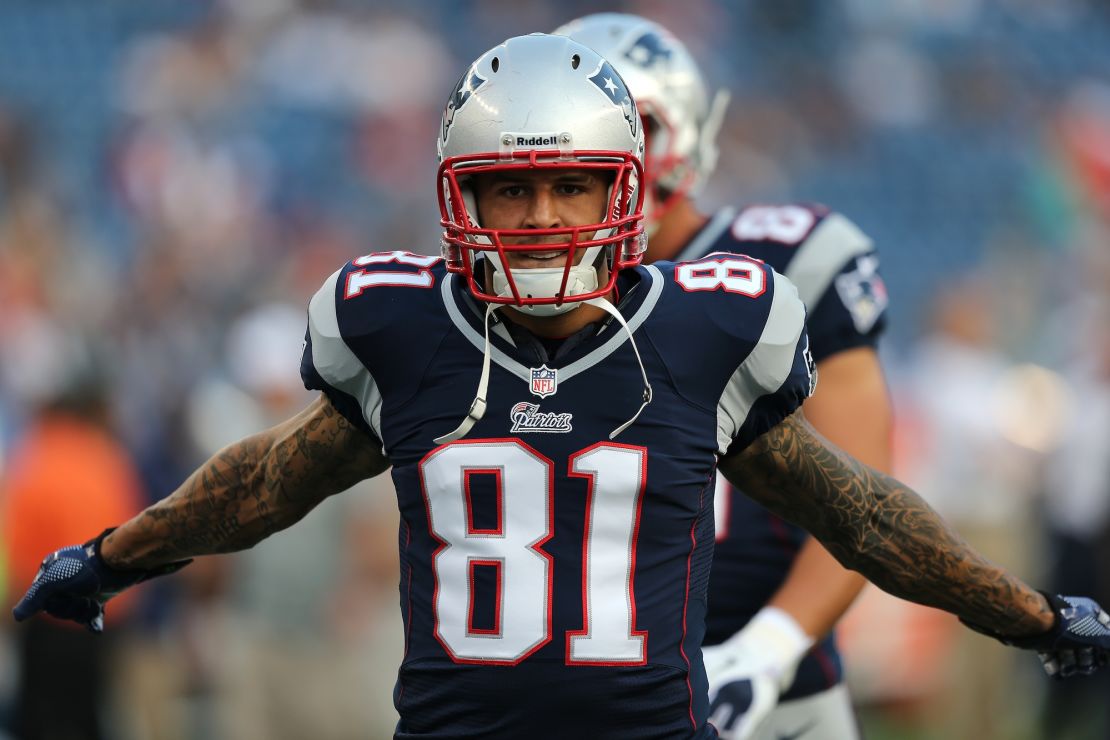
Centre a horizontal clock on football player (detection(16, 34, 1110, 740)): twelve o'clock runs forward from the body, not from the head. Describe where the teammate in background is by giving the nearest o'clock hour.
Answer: The teammate in background is roughly at 7 o'clock from the football player.

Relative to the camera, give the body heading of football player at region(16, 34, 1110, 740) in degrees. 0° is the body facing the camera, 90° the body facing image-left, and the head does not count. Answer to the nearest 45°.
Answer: approximately 0°

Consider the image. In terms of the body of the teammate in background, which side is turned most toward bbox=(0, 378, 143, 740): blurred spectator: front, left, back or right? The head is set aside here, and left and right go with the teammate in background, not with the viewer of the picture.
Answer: right

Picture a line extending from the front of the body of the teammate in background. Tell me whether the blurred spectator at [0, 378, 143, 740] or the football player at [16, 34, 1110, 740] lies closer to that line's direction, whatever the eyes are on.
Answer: the football player

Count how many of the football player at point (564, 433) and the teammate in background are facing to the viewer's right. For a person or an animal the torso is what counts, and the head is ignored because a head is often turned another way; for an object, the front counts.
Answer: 0

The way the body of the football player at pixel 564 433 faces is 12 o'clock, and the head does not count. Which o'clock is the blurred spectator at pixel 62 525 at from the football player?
The blurred spectator is roughly at 5 o'clock from the football player.
